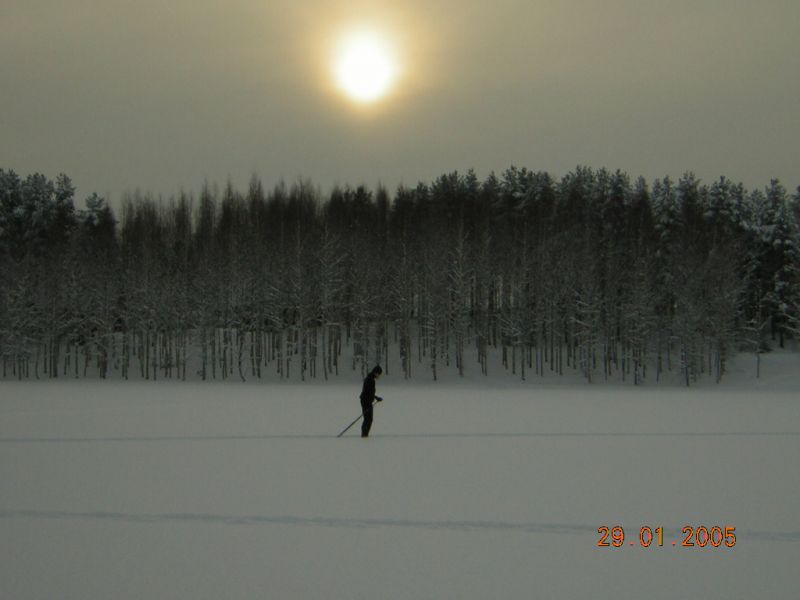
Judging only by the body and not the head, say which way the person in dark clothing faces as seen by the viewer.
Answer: to the viewer's right
